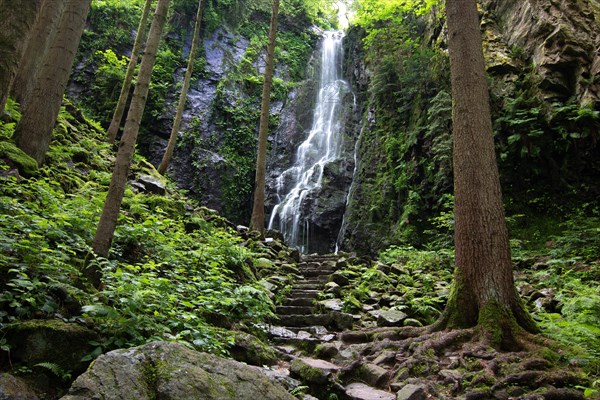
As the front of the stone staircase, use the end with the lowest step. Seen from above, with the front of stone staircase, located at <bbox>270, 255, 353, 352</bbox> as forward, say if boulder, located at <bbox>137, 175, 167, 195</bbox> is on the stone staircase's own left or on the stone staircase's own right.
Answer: on the stone staircase's own right

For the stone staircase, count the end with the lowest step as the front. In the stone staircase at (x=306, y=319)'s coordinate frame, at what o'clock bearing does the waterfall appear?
The waterfall is roughly at 6 o'clock from the stone staircase.

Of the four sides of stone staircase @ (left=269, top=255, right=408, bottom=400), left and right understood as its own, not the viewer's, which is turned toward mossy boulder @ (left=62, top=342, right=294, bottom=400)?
front

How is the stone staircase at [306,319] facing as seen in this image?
toward the camera

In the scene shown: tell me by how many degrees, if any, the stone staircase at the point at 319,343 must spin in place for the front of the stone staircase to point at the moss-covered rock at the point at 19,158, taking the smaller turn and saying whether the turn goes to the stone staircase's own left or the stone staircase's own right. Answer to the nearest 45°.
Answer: approximately 90° to the stone staircase's own right

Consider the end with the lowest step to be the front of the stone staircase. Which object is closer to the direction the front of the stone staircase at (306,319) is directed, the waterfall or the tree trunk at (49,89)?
the tree trunk

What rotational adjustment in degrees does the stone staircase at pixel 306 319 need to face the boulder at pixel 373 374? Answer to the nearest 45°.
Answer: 0° — it already faces it

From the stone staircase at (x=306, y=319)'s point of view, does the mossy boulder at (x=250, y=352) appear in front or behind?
in front

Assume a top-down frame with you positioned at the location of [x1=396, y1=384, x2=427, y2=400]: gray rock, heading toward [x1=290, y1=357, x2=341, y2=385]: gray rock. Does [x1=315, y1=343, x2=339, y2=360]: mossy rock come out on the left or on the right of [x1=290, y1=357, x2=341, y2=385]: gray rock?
right

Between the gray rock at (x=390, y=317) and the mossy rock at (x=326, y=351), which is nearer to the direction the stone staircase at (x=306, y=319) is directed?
the mossy rock

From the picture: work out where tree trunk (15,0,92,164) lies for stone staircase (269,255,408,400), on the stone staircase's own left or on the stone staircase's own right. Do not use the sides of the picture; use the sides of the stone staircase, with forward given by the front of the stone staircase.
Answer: on the stone staircase's own right

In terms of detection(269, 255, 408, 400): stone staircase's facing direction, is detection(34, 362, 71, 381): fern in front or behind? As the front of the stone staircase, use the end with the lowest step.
in front
